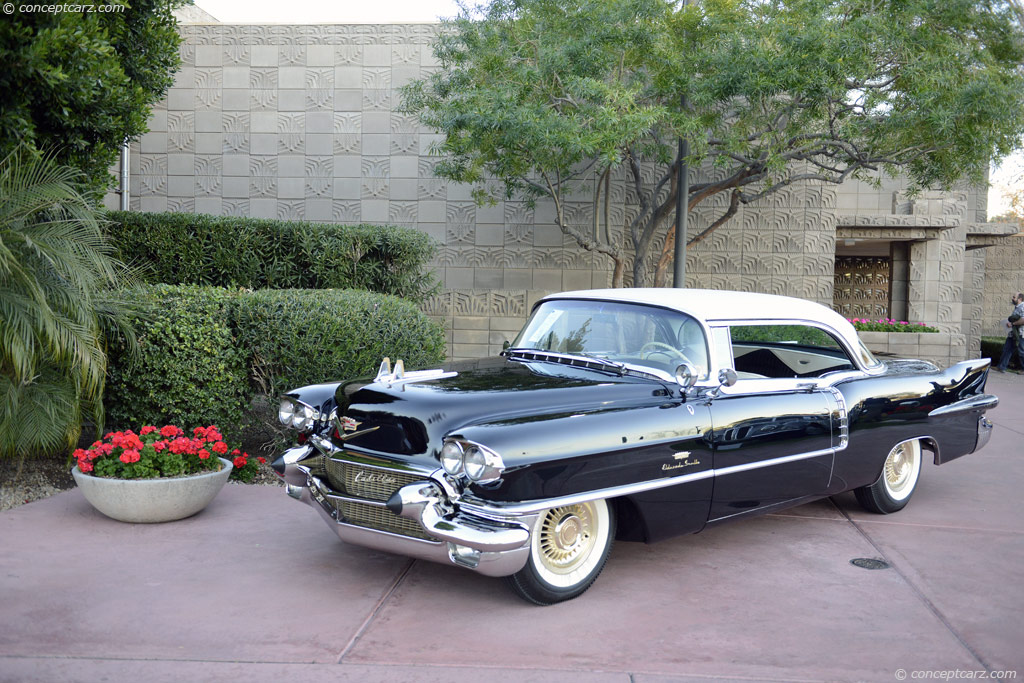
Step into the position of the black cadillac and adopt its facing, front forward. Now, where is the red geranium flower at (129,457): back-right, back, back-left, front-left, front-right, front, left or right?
front-right

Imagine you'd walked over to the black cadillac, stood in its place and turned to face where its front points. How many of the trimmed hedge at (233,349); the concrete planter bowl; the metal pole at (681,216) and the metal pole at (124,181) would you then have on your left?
0

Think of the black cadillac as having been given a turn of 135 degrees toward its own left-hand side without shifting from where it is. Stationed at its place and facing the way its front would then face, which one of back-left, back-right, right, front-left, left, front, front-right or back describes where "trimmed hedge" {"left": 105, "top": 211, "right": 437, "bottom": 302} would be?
back-left

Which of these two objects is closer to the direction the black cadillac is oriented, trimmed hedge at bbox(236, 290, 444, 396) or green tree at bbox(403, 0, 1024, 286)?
the trimmed hedge

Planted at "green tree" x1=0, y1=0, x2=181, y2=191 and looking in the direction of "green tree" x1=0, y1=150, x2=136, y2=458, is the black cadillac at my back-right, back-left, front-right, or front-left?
front-left

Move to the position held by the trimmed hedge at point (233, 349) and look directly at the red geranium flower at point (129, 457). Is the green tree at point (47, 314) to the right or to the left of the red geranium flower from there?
right

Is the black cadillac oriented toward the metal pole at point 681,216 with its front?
no

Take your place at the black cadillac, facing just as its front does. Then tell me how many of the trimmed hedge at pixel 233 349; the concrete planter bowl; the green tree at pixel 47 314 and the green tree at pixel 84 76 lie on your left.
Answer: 0

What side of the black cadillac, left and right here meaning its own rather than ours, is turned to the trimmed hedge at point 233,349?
right

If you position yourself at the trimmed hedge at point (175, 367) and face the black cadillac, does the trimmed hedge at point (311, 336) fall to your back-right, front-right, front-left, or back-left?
front-left

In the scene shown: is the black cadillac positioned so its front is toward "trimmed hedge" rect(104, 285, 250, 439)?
no

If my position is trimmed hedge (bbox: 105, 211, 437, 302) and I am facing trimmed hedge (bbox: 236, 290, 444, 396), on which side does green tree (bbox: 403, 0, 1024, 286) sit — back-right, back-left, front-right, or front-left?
front-left

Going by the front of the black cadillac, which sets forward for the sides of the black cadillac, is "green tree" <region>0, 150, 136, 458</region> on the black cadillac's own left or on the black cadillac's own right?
on the black cadillac's own right

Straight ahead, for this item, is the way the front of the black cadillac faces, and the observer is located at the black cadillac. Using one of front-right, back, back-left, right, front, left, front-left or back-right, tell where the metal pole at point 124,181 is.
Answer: right

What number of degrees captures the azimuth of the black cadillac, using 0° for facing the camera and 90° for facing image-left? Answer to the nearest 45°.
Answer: approximately 45°

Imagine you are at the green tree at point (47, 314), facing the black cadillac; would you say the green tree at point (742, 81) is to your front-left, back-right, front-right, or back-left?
front-left

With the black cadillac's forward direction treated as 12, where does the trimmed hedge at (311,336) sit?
The trimmed hedge is roughly at 3 o'clock from the black cadillac.

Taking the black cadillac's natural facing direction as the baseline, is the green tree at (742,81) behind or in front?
behind

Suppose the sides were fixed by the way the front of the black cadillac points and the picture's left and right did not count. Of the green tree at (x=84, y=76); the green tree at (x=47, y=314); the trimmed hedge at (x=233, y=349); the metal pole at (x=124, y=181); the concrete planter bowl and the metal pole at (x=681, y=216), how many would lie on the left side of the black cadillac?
0

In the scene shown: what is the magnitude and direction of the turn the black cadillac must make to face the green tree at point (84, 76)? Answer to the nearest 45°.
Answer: approximately 90° to its right
